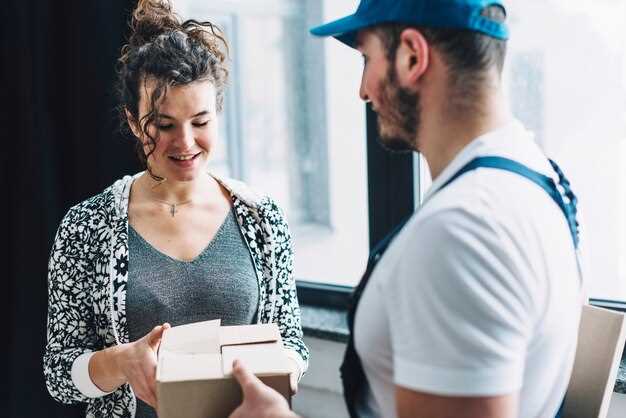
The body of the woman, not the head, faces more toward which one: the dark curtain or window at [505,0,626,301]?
the window

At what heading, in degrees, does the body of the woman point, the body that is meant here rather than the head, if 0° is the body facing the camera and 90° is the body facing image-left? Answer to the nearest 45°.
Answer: approximately 315°

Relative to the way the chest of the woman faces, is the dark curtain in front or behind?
behind

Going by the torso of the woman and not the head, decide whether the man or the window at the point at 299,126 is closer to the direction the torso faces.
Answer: the man

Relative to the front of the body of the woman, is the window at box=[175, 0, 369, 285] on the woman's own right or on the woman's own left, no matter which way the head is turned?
on the woman's own left

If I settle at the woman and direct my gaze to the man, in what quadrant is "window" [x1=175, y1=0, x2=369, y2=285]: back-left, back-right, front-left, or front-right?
back-left

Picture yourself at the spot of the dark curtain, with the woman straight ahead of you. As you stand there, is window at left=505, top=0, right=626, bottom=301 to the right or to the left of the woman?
left

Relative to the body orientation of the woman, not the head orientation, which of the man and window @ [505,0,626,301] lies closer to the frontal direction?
the man

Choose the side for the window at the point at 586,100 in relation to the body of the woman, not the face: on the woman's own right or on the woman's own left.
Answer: on the woman's own left
